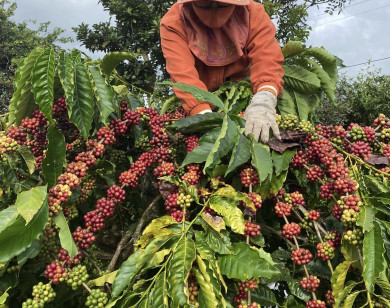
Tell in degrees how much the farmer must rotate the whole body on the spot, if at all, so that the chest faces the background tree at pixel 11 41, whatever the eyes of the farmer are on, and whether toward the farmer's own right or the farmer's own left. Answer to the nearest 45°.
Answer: approximately 135° to the farmer's own right

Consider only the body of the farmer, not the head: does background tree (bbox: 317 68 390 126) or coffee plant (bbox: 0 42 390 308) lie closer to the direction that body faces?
the coffee plant

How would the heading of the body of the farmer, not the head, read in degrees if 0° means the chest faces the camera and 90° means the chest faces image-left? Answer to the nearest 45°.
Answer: approximately 0°

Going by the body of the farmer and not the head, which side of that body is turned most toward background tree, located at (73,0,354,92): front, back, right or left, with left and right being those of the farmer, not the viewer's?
back

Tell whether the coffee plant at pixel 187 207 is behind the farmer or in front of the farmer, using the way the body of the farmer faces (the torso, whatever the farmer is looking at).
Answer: in front

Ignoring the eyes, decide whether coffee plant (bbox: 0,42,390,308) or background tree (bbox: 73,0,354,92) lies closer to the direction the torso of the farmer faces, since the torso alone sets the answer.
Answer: the coffee plant

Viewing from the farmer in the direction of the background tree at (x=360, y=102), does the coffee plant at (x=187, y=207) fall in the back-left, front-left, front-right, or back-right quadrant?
back-right
